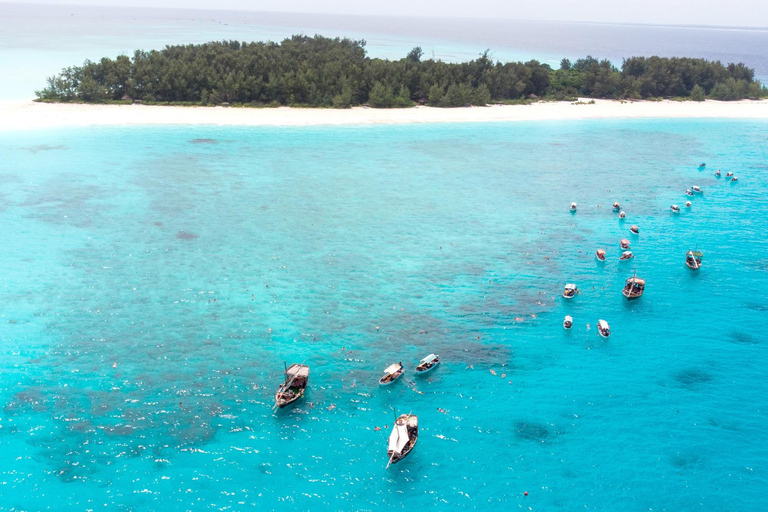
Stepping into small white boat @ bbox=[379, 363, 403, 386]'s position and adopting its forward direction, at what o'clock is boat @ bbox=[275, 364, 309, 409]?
The boat is roughly at 1 o'clock from the small white boat.

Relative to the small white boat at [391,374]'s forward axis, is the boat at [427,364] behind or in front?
behind

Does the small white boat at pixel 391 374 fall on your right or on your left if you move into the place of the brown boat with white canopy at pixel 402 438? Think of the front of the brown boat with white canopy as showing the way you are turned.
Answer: on your right

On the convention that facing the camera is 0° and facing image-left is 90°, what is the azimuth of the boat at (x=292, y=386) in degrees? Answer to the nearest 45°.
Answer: approximately 45°

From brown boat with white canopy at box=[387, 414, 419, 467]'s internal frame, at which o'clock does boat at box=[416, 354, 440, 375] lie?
The boat is roughly at 5 o'clock from the brown boat with white canopy.

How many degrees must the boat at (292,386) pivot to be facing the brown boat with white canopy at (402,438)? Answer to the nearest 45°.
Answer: approximately 90° to its left

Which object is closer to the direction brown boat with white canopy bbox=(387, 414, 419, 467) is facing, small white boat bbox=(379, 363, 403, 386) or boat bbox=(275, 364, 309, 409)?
the boat

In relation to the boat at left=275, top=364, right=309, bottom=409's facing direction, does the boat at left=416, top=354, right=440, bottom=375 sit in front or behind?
behind

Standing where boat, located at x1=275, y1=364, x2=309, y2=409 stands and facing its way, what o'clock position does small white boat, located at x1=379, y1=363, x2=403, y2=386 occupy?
The small white boat is roughly at 7 o'clock from the boat.
